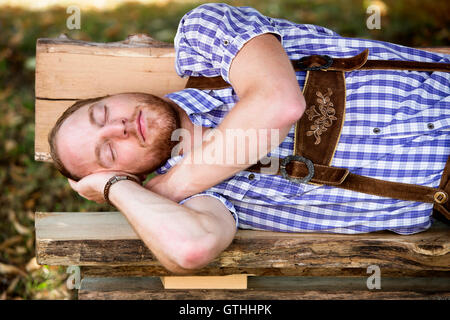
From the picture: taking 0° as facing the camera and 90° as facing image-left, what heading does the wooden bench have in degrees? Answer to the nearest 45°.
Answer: approximately 0°
